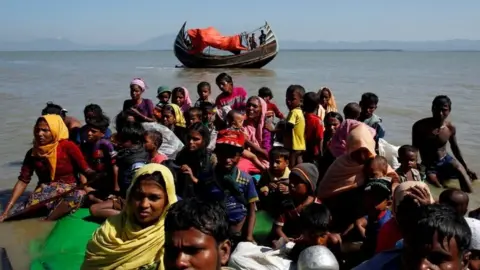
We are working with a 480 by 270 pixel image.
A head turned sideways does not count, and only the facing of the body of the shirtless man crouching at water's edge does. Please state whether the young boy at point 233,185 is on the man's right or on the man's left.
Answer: on the man's right

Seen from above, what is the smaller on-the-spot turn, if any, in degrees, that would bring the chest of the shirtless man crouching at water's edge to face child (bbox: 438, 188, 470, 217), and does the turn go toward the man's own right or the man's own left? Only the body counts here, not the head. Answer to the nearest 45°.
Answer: approximately 45° to the man's own right

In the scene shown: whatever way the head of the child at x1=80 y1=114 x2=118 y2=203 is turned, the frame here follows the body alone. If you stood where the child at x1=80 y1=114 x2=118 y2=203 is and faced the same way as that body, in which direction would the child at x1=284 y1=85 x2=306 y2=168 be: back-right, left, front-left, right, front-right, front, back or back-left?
back-left

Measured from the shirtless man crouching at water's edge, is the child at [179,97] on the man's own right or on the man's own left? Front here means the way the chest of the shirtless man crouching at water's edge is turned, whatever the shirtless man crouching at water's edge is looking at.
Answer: on the man's own right

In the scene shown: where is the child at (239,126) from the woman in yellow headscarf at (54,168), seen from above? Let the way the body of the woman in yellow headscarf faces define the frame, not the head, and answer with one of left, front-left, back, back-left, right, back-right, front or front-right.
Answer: back-left

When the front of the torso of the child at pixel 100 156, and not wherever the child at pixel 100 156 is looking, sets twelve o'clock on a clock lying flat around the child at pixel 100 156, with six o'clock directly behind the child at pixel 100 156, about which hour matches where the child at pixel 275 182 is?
the child at pixel 275 182 is roughly at 9 o'clock from the child at pixel 100 156.
